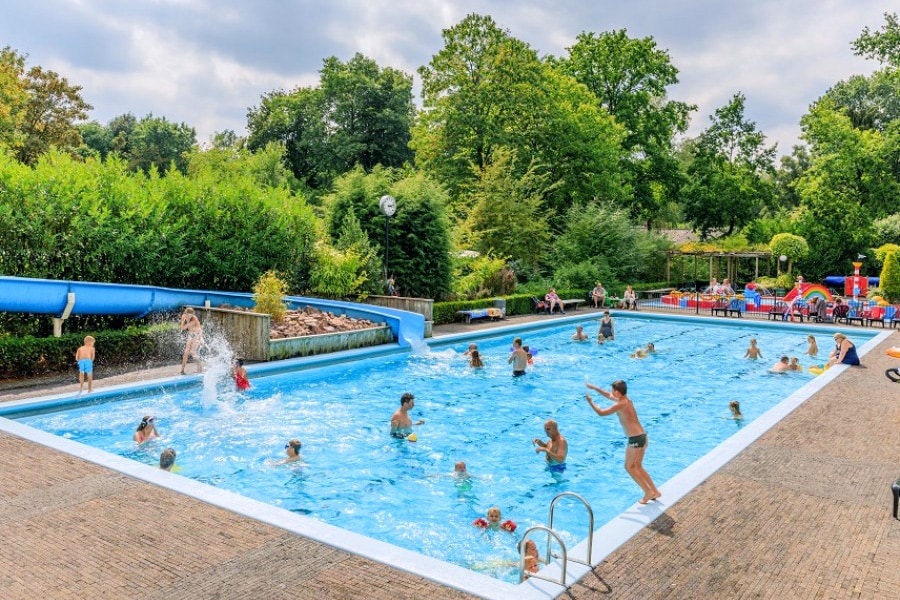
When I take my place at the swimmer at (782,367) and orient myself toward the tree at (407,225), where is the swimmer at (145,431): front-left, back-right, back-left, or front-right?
front-left

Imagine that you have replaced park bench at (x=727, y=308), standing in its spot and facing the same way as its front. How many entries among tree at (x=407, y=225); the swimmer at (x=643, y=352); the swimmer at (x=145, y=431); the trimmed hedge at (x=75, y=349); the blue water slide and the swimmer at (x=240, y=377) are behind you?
0

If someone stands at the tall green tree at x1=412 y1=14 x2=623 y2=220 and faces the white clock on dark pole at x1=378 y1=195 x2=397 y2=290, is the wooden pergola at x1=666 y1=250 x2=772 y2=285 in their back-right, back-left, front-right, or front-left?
back-left

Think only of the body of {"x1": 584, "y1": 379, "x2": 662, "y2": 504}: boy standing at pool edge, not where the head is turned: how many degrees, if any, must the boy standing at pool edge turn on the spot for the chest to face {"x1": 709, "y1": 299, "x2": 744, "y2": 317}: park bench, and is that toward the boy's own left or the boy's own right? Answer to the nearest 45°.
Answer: approximately 90° to the boy's own right

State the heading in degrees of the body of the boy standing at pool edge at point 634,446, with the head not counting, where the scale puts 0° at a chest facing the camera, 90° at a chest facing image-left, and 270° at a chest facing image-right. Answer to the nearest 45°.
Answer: approximately 90°

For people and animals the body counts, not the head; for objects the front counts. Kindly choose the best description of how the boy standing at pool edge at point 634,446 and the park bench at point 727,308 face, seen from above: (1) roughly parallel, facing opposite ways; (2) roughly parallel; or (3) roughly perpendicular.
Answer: roughly perpendicular

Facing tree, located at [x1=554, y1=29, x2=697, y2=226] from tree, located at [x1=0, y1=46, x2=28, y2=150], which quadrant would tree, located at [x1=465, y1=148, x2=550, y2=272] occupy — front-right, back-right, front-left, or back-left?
front-right

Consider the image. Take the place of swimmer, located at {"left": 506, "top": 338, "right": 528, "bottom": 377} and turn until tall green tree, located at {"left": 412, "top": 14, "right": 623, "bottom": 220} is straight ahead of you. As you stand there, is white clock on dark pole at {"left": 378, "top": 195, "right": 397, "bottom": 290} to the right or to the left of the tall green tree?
left

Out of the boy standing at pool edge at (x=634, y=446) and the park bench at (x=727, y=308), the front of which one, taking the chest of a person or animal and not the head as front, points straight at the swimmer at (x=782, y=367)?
the park bench

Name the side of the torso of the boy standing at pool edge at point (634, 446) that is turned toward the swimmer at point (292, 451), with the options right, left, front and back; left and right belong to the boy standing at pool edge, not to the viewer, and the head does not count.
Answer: front

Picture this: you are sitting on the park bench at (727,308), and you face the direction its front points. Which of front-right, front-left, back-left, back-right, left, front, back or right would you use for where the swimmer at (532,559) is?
front

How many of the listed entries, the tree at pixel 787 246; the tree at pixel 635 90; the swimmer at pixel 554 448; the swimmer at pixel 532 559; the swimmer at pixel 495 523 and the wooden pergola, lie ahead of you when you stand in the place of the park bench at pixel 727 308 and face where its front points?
3

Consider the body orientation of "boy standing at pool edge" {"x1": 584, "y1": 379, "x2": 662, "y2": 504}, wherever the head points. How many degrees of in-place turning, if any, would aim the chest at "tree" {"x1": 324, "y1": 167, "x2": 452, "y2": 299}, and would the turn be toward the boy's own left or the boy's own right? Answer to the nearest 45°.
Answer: approximately 45° to the boy's own right

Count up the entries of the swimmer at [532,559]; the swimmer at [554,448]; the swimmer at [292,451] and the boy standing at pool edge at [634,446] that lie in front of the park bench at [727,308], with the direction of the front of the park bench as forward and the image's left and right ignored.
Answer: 4

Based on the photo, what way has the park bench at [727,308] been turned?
toward the camera

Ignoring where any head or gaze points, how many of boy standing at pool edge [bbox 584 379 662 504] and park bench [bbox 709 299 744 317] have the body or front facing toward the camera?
1

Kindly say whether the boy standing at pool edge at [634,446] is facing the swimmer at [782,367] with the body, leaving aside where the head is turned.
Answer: no
